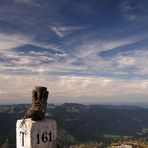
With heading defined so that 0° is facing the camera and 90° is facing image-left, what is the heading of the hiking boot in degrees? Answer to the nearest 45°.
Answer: approximately 45°
